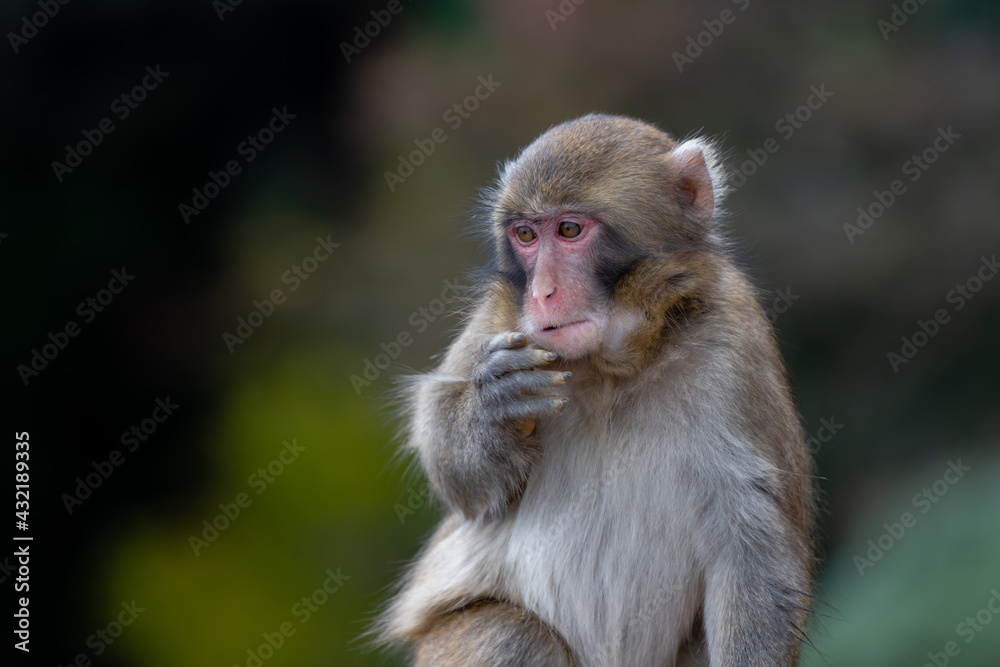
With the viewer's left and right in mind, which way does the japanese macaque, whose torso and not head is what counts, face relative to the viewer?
facing the viewer and to the left of the viewer
